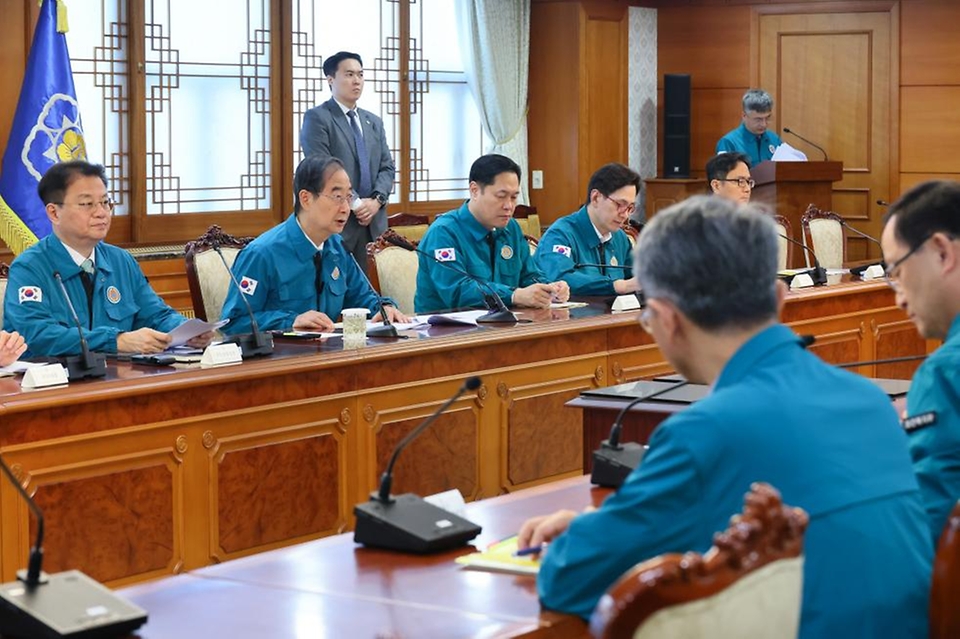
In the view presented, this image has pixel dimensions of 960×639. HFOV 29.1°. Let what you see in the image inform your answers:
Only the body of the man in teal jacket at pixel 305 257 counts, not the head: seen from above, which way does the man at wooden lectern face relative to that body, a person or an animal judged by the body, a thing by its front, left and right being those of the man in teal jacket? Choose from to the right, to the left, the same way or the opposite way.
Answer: the same way

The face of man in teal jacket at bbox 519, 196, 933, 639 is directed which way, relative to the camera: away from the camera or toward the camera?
away from the camera

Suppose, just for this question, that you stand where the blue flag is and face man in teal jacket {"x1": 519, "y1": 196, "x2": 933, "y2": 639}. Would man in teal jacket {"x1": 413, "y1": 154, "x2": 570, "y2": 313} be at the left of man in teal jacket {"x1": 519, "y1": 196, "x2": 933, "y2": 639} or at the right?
left

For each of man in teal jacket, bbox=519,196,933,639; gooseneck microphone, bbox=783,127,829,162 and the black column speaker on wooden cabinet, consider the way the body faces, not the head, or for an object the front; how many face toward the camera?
1

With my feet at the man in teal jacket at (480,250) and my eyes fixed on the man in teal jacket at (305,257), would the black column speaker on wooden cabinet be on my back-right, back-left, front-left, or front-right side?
back-right

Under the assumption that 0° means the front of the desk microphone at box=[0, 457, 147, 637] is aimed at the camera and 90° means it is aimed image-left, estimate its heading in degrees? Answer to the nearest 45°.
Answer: approximately 315°

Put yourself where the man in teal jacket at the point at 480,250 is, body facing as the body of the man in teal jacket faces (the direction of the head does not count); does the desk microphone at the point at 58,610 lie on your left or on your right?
on your right

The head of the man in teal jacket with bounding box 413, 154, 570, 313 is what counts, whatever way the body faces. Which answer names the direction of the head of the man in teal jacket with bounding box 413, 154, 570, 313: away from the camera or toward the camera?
toward the camera

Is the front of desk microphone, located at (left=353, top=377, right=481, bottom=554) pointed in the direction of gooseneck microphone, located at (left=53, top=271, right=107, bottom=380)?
no

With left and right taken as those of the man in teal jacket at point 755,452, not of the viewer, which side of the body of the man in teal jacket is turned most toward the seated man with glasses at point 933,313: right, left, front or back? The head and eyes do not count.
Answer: right

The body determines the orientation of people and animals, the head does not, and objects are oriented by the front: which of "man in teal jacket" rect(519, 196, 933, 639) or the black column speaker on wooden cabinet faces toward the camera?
the black column speaker on wooden cabinet

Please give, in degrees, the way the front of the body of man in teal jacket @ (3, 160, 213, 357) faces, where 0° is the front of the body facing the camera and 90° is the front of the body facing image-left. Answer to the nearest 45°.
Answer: approximately 315°

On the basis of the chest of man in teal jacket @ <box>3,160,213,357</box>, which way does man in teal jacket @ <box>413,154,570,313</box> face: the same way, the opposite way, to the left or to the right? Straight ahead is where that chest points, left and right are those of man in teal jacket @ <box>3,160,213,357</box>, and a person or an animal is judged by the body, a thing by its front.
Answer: the same way

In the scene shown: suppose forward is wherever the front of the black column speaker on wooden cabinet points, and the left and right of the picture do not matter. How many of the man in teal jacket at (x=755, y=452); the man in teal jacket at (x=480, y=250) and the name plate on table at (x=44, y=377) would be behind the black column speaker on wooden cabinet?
0

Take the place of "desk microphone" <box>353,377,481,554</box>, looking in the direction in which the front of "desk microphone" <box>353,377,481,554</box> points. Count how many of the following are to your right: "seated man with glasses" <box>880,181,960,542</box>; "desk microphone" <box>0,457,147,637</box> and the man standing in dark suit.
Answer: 1

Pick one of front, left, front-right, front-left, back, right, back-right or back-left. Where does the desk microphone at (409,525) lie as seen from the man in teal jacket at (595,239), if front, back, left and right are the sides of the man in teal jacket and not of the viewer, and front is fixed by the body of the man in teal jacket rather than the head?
front-right

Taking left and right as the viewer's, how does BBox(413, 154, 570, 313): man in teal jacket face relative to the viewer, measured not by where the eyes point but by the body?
facing the viewer and to the right of the viewer

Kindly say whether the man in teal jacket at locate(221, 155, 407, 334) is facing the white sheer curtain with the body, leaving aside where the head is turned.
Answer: no

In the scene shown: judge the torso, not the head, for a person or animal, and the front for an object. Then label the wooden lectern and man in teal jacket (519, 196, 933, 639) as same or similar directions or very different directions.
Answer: very different directions
